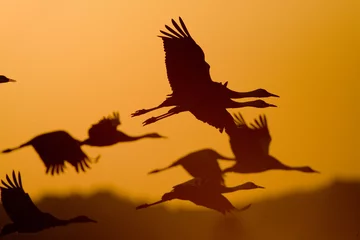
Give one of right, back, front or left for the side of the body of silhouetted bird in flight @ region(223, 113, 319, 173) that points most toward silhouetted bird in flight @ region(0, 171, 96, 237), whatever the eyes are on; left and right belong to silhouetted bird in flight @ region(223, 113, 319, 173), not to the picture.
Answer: back

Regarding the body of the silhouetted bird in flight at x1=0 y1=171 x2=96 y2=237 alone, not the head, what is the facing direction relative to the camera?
to the viewer's right

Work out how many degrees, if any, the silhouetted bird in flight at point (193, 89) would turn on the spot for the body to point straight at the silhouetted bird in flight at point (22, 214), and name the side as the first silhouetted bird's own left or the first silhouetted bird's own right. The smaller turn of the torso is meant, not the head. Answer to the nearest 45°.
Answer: approximately 180°

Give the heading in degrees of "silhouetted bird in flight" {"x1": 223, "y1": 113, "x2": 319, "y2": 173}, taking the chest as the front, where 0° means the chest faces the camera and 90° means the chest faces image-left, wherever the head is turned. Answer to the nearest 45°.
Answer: approximately 270°

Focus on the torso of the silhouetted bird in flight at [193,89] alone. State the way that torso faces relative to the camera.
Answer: to the viewer's right

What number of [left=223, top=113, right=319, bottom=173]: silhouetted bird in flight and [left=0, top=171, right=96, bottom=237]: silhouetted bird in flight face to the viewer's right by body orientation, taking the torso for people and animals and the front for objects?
2

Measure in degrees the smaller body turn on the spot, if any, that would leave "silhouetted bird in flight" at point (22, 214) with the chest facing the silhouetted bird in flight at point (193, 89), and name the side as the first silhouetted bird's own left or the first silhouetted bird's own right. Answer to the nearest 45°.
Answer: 0° — it already faces it
